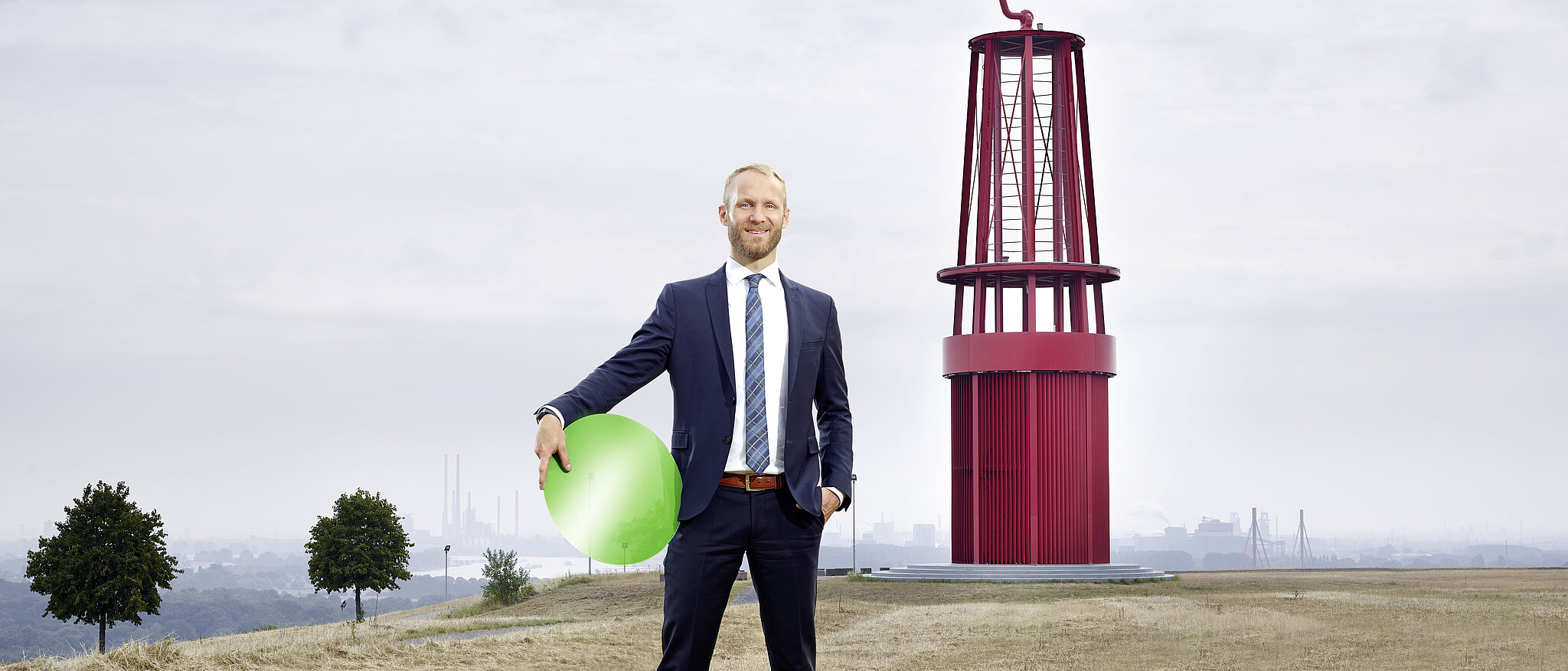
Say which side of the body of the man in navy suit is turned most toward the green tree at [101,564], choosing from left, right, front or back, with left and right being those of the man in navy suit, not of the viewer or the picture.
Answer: back

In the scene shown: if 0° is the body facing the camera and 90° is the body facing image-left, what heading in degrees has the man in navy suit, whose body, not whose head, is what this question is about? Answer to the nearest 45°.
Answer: approximately 0°

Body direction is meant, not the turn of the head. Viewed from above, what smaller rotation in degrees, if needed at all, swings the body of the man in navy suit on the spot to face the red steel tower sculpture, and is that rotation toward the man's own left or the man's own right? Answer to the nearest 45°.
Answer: approximately 180°

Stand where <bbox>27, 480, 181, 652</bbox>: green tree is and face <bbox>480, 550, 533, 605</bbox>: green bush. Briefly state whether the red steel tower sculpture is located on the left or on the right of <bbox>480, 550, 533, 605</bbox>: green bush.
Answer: right

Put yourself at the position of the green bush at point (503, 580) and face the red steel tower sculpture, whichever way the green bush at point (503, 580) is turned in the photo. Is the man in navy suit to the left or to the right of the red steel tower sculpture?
right

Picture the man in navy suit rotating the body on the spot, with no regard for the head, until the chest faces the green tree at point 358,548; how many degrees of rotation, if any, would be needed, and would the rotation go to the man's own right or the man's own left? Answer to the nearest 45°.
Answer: approximately 180°

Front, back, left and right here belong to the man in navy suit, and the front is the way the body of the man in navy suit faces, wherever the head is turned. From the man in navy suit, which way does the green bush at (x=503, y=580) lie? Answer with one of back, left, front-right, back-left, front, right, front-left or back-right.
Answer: back
